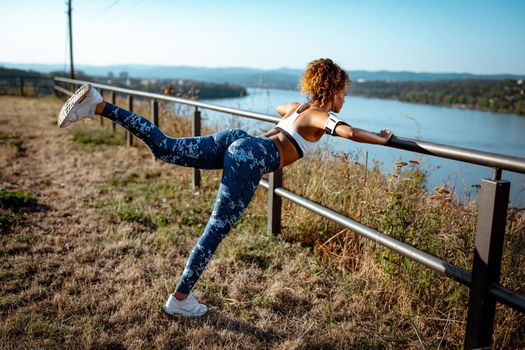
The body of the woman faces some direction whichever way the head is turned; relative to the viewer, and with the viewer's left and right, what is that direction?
facing away from the viewer and to the right of the viewer
